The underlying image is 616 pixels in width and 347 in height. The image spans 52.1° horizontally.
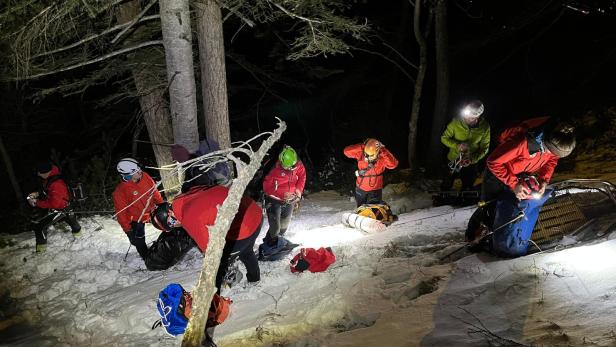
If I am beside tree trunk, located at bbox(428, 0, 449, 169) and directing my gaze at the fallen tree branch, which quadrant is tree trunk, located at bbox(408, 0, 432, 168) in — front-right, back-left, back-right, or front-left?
front-right

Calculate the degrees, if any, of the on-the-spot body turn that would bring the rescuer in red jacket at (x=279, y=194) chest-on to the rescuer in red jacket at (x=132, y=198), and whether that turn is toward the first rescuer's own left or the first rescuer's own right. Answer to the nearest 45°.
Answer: approximately 135° to the first rescuer's own right

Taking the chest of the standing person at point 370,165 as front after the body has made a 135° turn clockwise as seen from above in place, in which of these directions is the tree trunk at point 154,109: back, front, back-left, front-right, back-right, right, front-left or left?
front-left

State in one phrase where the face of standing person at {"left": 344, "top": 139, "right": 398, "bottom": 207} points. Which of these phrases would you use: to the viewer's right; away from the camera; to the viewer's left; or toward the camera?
toward the camera

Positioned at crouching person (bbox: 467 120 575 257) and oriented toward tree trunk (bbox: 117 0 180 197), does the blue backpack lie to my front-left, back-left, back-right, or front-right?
front-left

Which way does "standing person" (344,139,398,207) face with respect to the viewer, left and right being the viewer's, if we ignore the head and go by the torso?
facing the viewer

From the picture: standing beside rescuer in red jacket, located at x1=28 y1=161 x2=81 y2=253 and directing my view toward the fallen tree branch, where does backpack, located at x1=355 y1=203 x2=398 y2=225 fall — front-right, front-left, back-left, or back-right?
front-left

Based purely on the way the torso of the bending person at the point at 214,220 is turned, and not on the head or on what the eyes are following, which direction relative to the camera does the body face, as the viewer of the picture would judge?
to the viewer's left

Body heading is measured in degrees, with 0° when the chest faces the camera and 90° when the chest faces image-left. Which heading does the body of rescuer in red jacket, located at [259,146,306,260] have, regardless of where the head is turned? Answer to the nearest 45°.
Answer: approximately 315°

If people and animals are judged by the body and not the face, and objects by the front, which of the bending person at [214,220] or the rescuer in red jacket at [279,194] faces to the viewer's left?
the bending person

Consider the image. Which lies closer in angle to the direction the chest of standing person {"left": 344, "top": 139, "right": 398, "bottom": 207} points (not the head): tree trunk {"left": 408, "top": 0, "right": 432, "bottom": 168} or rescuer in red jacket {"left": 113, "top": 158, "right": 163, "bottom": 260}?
the rescuer in red jacket

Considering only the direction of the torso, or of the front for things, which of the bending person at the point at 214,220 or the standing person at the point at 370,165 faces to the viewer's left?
the bending person

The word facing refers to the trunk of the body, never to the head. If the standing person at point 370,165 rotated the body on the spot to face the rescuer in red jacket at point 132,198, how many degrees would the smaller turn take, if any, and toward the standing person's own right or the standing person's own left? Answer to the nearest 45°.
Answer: approximately 45° to the standing person's own right
